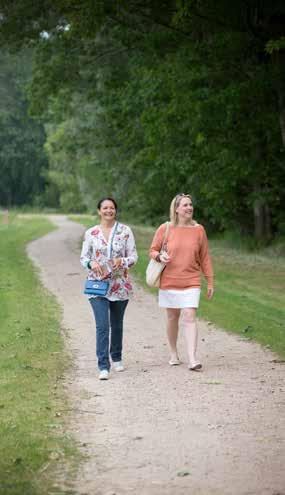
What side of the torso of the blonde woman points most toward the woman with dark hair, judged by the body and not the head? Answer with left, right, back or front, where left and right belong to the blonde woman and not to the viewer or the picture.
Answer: right

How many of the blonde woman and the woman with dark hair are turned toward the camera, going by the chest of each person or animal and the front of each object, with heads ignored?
2

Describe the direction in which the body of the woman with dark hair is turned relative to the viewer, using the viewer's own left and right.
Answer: facing the viewer

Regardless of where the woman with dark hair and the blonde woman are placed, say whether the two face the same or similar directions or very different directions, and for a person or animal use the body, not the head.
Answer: same or similar directions

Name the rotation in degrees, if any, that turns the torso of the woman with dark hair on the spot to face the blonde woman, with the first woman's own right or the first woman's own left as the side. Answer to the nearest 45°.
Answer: approximately 90° to the first woman's own left
